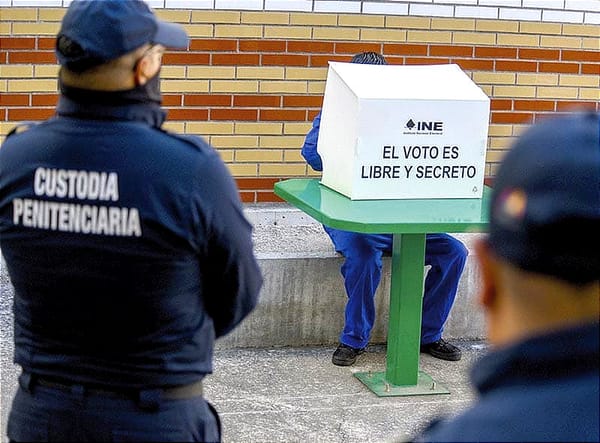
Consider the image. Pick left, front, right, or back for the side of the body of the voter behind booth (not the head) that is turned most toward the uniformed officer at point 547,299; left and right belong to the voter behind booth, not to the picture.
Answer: front

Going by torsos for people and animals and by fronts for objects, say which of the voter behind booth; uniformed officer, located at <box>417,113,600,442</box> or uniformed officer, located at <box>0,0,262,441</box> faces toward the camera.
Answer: the voter behind booth

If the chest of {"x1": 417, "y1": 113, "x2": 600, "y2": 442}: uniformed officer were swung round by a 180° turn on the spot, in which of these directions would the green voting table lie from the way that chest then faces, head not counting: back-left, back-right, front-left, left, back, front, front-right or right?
back

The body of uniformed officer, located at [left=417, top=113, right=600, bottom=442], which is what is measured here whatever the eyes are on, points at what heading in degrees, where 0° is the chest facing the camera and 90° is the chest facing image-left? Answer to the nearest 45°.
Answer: approximately 180°

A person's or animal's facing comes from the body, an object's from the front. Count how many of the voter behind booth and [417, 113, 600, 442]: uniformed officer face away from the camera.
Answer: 1

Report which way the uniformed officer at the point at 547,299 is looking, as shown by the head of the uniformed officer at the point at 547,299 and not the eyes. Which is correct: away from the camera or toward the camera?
away from the camera

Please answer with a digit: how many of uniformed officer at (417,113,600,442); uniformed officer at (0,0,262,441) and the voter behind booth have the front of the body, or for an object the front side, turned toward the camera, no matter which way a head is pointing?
1

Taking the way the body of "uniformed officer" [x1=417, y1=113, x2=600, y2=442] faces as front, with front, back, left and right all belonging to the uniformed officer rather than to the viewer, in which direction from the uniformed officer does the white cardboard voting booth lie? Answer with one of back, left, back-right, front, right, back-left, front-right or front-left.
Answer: front

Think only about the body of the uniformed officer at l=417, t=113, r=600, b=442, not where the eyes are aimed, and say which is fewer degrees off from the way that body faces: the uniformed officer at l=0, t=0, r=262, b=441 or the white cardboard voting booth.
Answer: the white cardboard voting booth

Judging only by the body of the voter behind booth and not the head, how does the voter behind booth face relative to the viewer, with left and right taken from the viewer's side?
facing the viewer

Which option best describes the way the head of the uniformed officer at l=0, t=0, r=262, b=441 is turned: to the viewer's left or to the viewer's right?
to the viewer's right

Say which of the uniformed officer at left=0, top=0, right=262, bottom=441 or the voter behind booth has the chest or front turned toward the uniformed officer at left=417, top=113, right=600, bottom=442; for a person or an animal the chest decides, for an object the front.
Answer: the voter behind booth

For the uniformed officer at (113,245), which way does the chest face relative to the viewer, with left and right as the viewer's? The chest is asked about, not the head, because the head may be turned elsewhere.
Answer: facing away from the viewer and to the right of the viewer

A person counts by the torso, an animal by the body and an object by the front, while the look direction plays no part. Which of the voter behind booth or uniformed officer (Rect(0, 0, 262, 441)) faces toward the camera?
the voter behind booth

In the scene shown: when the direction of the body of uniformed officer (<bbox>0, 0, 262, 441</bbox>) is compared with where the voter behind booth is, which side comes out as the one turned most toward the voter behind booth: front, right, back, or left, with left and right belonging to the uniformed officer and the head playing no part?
front
